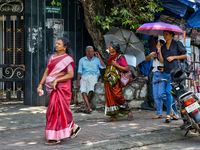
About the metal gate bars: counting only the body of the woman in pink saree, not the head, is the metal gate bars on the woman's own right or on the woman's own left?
on the woman's own right

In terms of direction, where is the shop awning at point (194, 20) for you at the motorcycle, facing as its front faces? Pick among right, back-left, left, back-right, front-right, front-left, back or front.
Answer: front-right

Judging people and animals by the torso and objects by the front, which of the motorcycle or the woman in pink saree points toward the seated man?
the motorcycle

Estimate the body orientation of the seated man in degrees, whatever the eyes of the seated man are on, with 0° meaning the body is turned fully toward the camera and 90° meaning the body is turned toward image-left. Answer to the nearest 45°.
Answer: approximately 0°

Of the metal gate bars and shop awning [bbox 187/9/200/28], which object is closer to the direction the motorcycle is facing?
the metal gate bars

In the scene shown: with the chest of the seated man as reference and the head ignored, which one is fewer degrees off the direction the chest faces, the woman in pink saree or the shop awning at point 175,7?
the woman in pink saree
